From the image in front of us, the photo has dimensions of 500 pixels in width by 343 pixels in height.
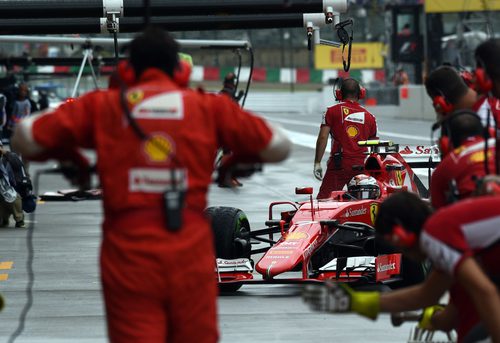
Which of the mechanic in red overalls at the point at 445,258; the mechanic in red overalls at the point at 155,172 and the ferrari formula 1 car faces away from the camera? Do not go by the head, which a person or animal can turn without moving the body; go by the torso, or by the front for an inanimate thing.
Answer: the mechanic in red overalls at the point at 155,172

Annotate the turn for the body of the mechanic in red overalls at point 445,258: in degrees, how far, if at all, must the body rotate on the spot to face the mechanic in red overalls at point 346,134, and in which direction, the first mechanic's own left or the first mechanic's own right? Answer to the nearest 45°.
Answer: approximately 90° to the first mechanic's own right

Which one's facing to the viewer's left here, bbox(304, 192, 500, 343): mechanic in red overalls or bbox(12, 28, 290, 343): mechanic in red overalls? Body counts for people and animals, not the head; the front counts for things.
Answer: bbox(304, 192, 500, 343): mechanic in red overalls

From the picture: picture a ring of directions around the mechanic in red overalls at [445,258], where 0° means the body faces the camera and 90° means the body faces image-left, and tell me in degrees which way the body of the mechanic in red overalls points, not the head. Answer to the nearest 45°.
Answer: approximately 90°

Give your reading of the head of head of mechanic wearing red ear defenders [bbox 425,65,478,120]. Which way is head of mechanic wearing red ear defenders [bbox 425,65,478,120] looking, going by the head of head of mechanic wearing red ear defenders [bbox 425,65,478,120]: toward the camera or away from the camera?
away from the camera

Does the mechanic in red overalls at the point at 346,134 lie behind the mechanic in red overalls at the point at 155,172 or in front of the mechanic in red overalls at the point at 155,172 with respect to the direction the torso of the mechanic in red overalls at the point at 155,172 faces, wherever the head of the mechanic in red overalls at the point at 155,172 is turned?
in front

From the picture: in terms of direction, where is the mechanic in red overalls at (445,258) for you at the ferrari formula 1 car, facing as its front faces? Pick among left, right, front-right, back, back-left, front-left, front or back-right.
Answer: front-left

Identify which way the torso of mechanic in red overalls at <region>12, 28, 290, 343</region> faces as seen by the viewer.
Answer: away from the camera

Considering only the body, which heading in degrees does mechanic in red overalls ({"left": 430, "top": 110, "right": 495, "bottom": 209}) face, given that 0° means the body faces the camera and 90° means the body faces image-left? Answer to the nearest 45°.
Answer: approximately 135°
